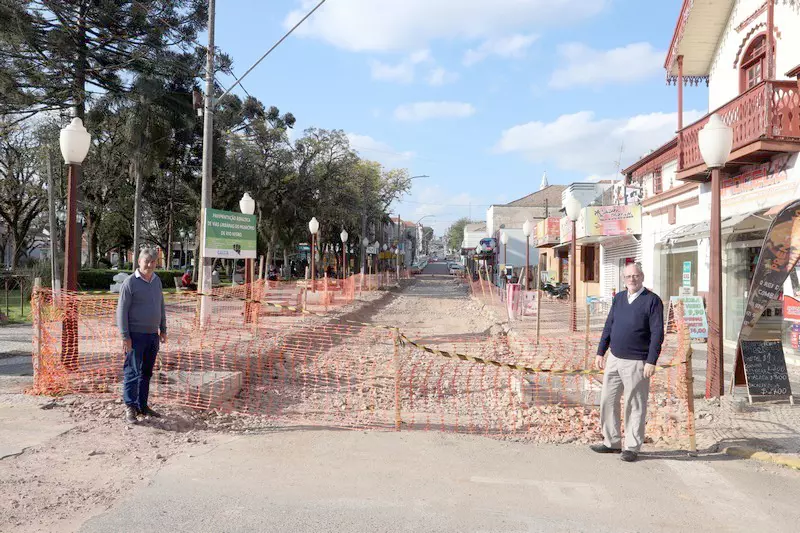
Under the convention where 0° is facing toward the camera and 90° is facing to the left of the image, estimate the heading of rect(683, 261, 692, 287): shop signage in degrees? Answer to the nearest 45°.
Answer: approximately 45°

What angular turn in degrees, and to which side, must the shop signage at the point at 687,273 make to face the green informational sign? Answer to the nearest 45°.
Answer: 0° — it already faces it

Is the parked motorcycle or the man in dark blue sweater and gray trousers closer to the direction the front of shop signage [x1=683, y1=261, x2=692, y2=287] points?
the man in dark blue sweater and gray trousers

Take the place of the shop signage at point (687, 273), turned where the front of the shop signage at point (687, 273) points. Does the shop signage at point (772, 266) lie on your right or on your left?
on your left

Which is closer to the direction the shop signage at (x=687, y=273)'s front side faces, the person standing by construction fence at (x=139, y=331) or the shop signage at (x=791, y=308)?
the person standing by construction fence

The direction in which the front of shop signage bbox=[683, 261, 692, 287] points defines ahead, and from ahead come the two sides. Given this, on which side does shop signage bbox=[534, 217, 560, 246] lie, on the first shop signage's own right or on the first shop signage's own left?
on the first shop signage's own right

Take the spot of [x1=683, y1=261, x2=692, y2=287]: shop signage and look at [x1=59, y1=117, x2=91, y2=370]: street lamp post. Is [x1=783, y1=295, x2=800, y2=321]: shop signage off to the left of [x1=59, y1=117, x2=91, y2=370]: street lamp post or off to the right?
left

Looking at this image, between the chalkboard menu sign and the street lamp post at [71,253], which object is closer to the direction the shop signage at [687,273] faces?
the street lamp post
